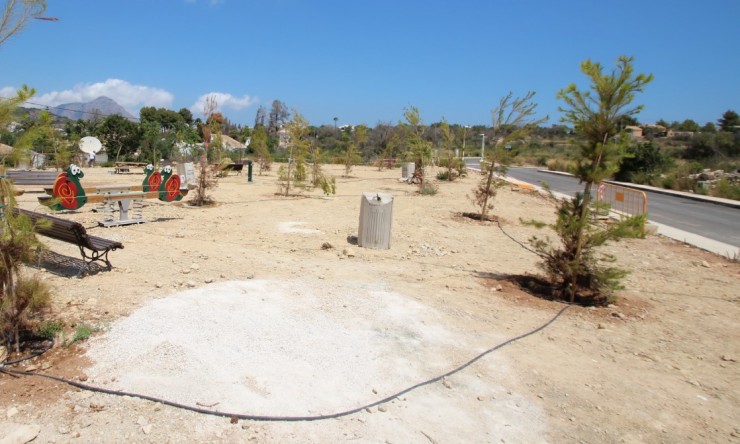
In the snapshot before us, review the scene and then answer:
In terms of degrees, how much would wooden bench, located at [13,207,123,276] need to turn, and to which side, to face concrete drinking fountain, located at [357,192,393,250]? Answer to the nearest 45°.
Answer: approximately 45° to its right

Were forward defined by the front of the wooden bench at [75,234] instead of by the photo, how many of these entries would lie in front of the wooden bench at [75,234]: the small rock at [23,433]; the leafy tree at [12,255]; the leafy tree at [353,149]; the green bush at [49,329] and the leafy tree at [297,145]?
2

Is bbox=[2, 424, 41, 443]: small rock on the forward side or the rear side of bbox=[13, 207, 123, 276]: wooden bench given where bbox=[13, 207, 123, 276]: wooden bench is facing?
on the rear side

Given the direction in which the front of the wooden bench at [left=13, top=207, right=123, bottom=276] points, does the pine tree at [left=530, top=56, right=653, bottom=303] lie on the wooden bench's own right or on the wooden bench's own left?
on the wooden bench's own right

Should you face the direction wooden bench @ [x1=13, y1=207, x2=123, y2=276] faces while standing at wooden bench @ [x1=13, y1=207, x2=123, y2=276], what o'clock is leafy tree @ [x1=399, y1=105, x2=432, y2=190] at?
The leafy tree is roughly at 12 o'clock from the wooden bench.

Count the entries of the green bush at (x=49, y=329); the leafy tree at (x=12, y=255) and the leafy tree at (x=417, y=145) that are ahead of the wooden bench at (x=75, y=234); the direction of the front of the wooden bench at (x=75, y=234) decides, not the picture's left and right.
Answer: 1

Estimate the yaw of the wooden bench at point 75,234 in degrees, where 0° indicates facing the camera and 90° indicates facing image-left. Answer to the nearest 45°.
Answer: approximately 225°

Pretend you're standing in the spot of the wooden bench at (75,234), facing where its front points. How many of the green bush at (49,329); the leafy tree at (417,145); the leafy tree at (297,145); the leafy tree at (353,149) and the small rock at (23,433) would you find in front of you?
3
